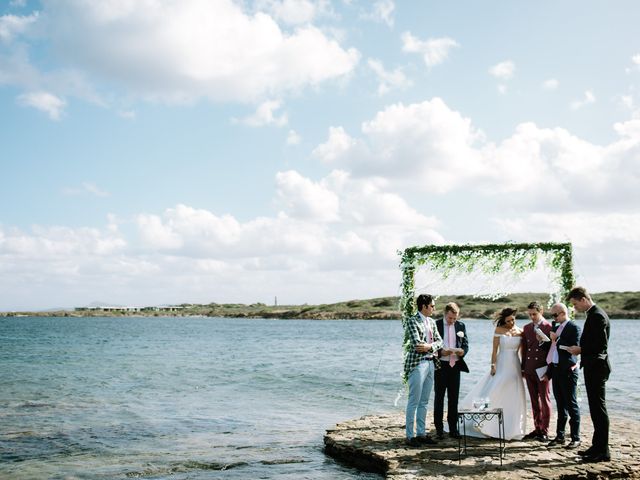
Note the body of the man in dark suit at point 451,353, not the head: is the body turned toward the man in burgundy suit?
no

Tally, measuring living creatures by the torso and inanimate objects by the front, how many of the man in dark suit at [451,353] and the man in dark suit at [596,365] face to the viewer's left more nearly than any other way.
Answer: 1

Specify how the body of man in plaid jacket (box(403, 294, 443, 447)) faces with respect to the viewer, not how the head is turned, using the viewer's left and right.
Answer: facing the viewer and to the right of the viewer

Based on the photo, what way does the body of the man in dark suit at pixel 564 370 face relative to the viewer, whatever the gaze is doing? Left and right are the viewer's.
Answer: facing the viewer and to the left of the viewer

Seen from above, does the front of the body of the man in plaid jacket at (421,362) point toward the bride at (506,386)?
no

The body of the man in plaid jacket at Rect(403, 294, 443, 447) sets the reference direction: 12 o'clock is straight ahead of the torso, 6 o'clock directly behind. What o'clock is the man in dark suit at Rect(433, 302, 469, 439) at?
The man in dark suit is roughly at 9 o'clock from the man in plaid jacket.

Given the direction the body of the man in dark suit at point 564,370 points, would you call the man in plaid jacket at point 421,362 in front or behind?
in front

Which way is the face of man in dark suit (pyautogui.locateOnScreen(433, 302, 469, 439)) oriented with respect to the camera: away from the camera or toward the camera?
toward the camera

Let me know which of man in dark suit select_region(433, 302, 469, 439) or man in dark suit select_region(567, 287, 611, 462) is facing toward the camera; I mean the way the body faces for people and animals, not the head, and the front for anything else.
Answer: man in dark suit select_region(433, 302, 469, 439)

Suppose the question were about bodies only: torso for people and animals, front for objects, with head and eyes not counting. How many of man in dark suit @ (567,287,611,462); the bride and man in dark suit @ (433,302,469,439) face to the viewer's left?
1

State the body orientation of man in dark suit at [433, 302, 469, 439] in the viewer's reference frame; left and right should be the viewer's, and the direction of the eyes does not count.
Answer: facing the viewer

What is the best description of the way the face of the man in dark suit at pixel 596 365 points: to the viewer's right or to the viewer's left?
to the viewer's left

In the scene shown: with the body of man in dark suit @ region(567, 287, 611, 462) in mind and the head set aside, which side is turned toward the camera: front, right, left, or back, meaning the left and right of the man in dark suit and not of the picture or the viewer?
left

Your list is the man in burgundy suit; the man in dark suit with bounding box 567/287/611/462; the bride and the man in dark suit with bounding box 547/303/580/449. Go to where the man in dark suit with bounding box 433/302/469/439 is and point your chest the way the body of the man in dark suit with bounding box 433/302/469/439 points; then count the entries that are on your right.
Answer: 0

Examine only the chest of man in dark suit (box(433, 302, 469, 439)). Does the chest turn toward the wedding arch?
no

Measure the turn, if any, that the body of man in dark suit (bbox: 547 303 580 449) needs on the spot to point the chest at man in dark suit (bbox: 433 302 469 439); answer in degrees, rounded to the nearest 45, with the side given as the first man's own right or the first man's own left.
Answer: approximately 45° to the first man's own right
